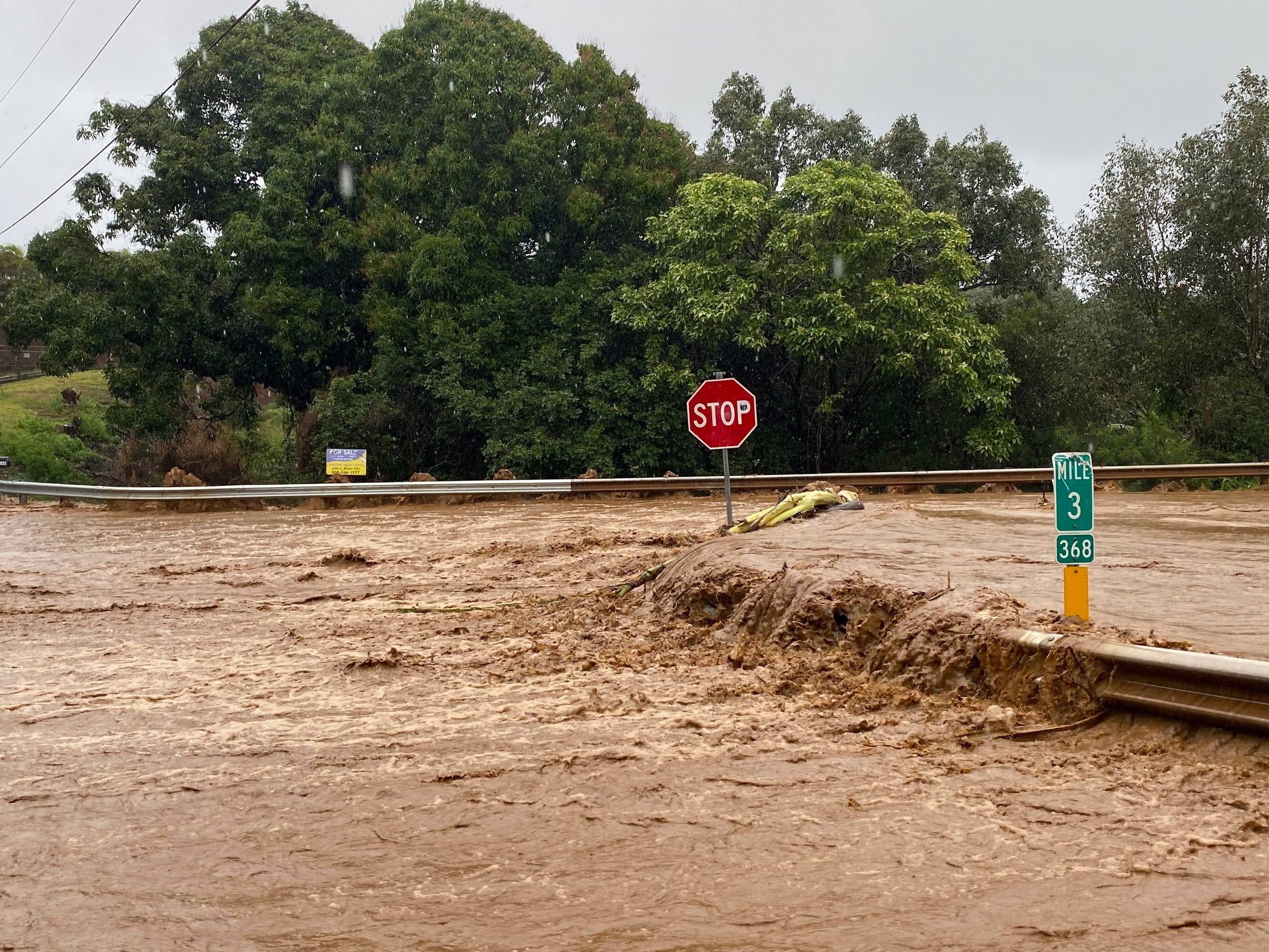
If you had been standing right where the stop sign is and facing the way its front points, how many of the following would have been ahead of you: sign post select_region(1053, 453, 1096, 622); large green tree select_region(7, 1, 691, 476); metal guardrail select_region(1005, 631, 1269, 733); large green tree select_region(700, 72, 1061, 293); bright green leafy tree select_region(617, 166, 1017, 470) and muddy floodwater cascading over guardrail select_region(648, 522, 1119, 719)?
3

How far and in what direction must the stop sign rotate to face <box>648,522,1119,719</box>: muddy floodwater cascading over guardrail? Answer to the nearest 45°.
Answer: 0° — it already faces it

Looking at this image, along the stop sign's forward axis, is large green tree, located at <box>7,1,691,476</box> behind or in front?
behind

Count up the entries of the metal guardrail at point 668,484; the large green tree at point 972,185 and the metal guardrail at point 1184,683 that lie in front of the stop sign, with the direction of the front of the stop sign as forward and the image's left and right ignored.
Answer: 1

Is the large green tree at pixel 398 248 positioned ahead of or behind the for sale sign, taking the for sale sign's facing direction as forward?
behind

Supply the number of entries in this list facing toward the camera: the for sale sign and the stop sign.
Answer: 2

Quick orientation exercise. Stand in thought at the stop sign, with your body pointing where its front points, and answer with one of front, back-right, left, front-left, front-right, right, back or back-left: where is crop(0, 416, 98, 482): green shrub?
back-right

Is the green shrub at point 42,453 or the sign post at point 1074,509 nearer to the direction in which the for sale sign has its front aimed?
the sign post

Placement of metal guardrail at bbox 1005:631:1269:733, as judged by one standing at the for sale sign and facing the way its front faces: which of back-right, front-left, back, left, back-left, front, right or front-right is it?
front

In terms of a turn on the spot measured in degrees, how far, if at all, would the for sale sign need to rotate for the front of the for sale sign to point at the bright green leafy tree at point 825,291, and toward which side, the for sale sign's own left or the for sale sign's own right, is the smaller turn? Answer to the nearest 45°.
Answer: approximately 90° to the for sale sign's own left

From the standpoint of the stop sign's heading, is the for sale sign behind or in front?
behind

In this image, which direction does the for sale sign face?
toward the camera

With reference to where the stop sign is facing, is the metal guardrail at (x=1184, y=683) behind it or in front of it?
in front

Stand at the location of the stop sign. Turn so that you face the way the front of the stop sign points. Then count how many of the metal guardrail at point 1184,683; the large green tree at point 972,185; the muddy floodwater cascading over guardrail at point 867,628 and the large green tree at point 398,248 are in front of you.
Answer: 2

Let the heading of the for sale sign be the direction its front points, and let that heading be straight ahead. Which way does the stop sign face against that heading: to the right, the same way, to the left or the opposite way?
the same way

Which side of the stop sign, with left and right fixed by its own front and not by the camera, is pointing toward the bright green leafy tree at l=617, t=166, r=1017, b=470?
back

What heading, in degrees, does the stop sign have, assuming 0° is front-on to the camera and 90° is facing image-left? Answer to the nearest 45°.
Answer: approximately 0°
